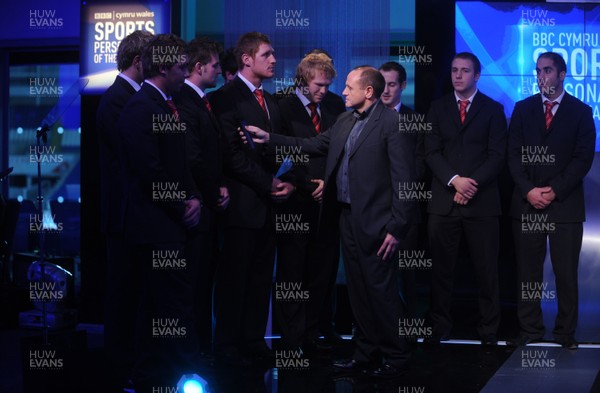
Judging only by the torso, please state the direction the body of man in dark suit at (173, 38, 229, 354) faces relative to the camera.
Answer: to the viewer's right

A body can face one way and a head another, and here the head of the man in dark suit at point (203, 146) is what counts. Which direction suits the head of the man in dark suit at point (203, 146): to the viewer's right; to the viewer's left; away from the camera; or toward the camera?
to the viewer's right

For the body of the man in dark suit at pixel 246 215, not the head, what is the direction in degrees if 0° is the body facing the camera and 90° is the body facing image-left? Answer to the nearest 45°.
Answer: approximately 315°

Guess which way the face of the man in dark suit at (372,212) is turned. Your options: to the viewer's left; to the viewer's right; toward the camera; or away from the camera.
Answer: to the viewer's left

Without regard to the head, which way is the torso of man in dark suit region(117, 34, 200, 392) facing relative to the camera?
to the viewer's right

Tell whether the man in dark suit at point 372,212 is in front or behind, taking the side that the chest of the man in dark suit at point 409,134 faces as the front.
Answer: in front

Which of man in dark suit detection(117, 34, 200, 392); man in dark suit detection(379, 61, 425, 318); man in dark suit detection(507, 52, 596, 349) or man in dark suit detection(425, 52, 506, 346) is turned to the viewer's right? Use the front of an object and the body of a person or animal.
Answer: man in dark suit detection(117, 34, 200, 392)

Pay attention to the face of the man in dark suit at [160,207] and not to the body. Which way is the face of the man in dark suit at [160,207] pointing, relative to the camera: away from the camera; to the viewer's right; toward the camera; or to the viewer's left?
to the viewer's right

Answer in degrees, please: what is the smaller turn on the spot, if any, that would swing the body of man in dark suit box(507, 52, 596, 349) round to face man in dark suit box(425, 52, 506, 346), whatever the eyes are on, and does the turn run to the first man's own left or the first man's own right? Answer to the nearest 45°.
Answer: approximately 90° to the first man's own right

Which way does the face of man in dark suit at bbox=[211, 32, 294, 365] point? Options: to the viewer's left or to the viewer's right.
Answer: to the viewer's right
